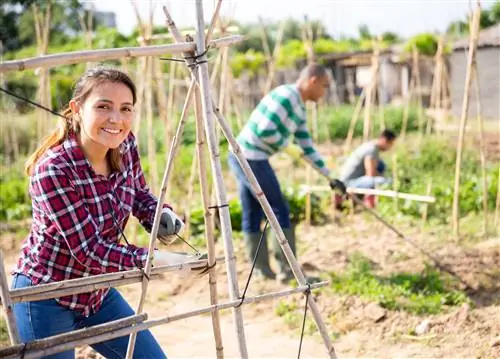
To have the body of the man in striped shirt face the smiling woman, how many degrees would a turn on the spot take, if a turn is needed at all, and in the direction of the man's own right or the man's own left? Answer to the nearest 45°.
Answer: approximately 90° to the man's own right

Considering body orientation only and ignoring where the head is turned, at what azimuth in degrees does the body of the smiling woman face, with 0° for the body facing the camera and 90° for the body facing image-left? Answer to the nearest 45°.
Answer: approximately 315°

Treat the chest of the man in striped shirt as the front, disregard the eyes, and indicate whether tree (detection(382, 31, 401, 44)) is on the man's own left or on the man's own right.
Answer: on the man's own left

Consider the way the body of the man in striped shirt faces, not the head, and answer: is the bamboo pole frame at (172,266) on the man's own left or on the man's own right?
on the man's own right

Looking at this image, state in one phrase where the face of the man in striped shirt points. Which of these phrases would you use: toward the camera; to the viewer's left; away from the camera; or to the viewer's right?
to the viewer's right

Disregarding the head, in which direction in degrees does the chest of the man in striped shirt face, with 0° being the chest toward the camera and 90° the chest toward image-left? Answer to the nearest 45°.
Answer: approximately 270°

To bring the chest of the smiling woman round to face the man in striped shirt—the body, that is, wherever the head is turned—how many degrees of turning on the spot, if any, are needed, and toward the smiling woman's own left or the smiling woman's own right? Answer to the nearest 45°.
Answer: approximately 90° to the smiling woman's own left
